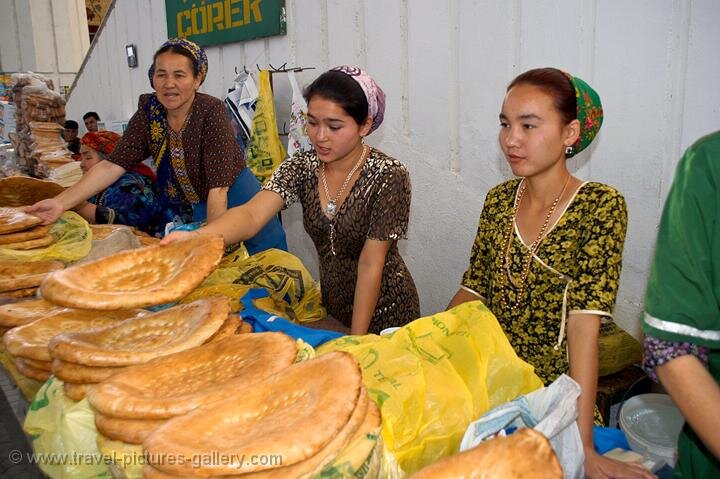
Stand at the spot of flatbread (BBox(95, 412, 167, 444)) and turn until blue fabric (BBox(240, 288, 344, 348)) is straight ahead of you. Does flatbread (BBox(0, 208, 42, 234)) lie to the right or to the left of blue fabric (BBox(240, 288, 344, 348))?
left

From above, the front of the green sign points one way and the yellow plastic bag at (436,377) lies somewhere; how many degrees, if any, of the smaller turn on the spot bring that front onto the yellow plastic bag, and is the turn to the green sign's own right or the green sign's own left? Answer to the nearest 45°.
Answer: approximately 45° to the green sign's own left

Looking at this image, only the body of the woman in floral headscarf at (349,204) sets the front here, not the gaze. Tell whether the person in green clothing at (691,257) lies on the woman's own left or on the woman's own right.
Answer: on the woman's own left

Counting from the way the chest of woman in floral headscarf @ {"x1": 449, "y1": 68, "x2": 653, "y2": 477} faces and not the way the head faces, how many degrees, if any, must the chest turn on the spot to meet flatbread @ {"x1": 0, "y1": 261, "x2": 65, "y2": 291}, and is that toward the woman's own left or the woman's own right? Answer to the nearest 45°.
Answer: approximately 45° to the woman's own right

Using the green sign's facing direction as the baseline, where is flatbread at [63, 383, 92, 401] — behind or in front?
in front

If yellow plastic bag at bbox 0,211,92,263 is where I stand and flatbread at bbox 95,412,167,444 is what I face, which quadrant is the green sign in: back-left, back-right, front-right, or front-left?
back-left

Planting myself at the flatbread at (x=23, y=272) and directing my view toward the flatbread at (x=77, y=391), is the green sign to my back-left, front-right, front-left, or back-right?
back-left

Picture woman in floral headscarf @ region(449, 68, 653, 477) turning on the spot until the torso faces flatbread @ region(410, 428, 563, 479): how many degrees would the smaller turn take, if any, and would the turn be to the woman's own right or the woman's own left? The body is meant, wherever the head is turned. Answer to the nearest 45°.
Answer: approximately 45° to the woman's own left

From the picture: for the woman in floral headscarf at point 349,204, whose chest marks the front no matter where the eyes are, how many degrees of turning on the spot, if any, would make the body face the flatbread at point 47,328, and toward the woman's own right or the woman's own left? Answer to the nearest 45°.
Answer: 0° — they already face it

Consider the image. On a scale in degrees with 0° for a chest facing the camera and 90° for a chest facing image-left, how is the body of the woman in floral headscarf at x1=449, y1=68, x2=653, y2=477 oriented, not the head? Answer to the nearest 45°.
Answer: approximately 45°

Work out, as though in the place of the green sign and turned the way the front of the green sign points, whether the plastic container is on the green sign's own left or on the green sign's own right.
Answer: on the green sign's own left

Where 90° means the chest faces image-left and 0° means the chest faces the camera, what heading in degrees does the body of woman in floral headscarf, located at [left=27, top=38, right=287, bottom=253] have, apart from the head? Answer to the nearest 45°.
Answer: approximately 45°
